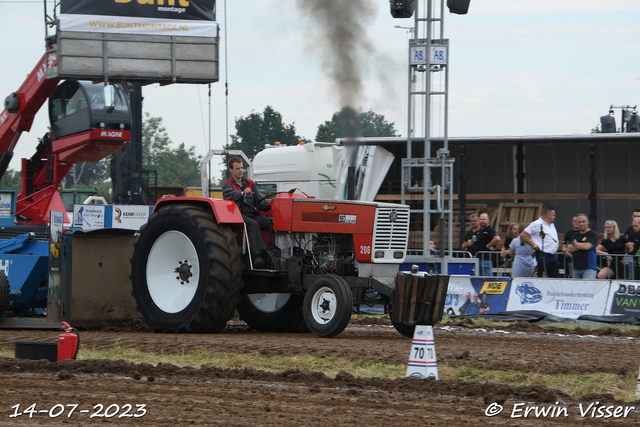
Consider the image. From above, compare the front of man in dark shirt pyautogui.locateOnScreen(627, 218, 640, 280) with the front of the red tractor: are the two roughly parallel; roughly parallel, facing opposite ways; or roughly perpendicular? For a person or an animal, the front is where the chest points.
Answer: roughly perpendicular

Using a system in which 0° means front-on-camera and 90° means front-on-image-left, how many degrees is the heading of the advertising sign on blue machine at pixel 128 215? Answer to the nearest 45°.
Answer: approximately 0°

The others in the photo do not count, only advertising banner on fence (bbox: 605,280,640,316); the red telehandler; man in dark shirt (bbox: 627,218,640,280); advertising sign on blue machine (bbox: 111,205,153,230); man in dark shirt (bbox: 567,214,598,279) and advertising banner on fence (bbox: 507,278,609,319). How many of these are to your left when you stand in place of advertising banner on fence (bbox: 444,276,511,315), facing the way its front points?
4

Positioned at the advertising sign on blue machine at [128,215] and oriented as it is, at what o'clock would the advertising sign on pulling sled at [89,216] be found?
the advertising sign on pulling sled at [89,216] is roughly at 2 o'clock from the advertising sign on blue machine at [128,215].

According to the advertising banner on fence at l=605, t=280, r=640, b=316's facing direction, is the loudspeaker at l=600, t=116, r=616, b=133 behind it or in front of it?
behind

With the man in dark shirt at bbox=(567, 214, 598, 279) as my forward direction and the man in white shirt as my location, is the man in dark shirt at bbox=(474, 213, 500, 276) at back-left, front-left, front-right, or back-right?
back-left

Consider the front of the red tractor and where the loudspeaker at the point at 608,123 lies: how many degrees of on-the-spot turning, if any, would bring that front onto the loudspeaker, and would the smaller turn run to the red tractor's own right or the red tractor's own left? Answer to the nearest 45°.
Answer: approximately 90° to the red tractor's own left

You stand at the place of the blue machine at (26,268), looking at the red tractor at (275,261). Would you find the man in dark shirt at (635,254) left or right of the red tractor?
left
